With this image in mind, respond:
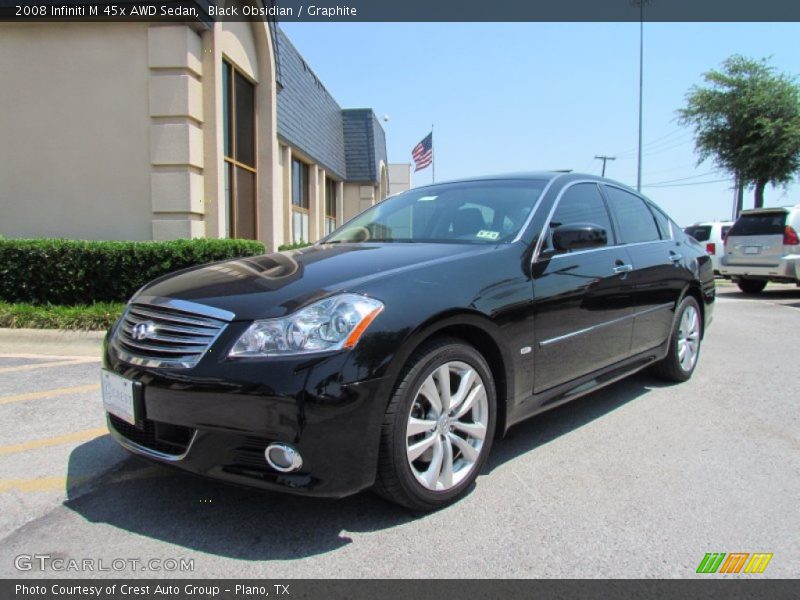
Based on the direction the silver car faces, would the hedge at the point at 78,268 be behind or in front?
behind

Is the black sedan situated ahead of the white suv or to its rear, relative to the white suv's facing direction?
to the rear

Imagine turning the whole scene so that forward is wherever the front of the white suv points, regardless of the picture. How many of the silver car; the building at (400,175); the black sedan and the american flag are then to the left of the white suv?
2

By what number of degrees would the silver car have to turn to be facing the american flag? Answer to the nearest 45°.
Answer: approximately 90° to its left

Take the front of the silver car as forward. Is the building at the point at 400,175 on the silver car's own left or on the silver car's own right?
on the silver car's own left

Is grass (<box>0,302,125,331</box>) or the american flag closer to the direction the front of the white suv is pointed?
the american flag

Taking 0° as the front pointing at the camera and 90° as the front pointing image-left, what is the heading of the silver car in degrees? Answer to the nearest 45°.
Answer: approximately 225°

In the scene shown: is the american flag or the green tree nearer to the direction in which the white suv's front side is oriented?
the green tree

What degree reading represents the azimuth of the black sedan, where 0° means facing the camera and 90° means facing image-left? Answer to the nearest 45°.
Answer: approximately 45°
